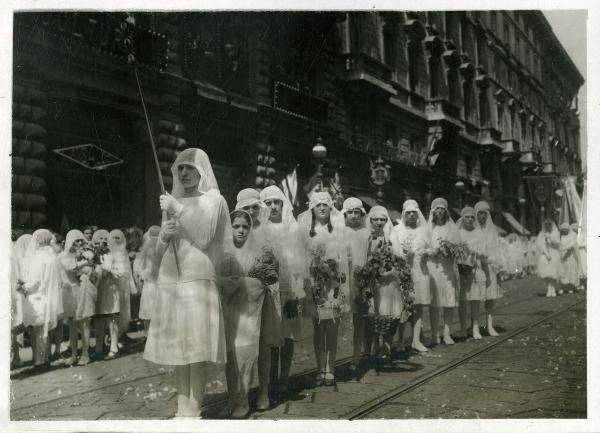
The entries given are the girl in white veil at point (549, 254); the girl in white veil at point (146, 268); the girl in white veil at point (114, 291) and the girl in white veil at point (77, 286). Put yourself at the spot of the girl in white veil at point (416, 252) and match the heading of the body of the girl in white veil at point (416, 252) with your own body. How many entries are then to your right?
3

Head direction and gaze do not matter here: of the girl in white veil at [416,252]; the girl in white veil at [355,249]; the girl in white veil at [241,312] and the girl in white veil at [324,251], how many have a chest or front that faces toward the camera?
4

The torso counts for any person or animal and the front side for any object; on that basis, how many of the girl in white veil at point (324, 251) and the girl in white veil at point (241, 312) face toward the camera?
2

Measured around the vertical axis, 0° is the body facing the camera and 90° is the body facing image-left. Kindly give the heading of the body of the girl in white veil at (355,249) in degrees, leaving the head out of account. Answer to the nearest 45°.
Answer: approximately 0°

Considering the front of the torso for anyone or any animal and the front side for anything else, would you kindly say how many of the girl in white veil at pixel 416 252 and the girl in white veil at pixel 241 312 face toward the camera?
2

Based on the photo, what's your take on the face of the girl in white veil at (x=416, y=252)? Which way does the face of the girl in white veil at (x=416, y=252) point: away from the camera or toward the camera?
toward the camera

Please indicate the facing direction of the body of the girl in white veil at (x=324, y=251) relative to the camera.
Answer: toward the camera

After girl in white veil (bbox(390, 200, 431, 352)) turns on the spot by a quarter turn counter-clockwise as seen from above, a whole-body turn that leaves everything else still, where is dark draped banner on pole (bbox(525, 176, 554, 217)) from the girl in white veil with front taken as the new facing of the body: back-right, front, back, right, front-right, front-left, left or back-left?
front-left

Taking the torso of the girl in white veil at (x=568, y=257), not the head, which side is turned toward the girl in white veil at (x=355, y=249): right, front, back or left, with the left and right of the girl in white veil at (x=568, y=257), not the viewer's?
front

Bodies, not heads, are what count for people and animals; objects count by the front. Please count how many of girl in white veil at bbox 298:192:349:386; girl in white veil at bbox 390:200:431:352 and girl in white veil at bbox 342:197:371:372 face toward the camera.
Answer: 3

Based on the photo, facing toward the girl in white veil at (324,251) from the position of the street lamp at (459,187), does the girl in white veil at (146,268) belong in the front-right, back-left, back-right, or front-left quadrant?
front-right

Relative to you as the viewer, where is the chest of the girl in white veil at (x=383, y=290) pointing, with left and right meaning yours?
facing the viewer and to the left of the viewer

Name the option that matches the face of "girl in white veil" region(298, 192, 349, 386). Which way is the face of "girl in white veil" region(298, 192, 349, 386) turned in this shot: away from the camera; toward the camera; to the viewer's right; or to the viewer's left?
toward the camera

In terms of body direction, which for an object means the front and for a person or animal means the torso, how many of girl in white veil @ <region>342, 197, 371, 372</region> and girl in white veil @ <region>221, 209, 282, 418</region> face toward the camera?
2
